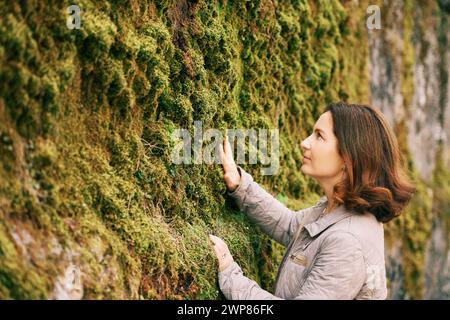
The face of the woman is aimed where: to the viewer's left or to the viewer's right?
to the viewer's left

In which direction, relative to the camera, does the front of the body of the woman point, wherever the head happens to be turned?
to the viewer's left
